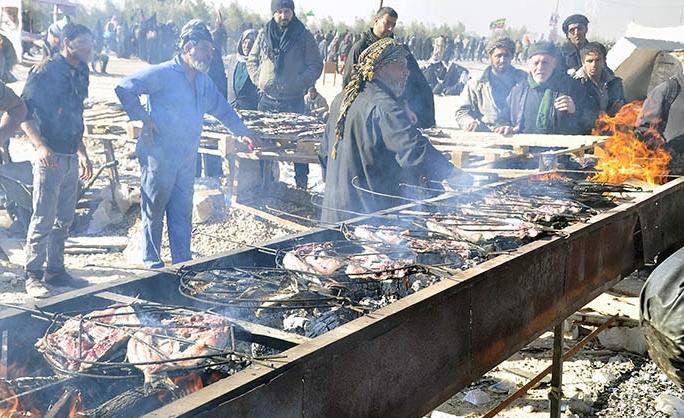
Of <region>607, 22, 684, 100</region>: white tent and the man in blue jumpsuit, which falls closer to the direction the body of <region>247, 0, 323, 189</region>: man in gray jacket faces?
the man in blue jumpsuit

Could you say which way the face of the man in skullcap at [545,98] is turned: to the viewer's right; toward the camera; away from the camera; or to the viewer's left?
toward the camera

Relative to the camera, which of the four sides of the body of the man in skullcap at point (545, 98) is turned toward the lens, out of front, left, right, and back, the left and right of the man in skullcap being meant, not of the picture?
front

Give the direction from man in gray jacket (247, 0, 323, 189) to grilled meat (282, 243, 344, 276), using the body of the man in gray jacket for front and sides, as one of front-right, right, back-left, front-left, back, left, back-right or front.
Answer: front

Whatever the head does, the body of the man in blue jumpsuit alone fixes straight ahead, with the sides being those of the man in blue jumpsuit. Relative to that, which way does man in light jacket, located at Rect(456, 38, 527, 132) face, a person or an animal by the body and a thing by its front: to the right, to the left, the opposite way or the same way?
to the right

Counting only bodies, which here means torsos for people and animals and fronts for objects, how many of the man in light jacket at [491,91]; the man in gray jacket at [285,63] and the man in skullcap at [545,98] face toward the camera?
3

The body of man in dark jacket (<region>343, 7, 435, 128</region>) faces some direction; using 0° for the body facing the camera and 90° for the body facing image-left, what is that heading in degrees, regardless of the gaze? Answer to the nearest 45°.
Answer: approximately 315°

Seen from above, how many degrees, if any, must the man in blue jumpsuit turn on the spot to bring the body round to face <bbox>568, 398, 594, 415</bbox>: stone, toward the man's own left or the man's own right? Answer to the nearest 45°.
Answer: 0° — they already face it

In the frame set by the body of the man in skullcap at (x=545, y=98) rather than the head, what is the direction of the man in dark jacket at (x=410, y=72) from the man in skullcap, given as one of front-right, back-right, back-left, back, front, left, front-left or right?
right

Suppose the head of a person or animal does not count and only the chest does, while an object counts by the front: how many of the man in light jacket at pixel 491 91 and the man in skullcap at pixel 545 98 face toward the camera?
2

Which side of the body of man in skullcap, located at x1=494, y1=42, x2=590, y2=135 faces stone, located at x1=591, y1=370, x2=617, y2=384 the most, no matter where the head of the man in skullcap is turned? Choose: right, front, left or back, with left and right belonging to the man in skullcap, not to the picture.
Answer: front

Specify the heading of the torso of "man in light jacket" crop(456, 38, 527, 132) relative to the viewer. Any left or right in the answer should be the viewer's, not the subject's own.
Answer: facing the viewer

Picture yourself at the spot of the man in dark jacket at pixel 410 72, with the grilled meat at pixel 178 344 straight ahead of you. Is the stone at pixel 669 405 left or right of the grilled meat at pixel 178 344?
left

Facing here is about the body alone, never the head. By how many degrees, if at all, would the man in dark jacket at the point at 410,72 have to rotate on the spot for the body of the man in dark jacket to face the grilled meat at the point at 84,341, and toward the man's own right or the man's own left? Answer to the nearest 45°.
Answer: approximately 45° to the man's own right

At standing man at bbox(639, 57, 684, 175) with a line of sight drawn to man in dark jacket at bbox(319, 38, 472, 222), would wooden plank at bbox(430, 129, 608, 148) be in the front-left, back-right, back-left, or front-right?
front-right

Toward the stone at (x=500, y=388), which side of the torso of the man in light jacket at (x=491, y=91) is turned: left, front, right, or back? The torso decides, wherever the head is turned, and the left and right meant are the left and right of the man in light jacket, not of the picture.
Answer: front

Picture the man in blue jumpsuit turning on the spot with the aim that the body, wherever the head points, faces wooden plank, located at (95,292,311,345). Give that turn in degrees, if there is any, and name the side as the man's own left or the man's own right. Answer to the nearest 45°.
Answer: approximately 45° to the man's own right

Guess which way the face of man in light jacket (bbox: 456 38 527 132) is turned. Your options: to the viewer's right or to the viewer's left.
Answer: to the viewer's left
